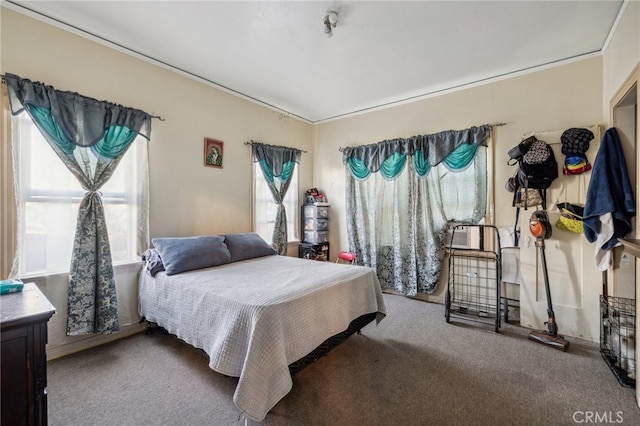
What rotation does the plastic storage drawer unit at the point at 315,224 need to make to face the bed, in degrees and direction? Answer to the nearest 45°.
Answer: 0° — it already faces it

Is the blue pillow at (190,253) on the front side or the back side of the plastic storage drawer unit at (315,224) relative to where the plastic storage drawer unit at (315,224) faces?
on the front side

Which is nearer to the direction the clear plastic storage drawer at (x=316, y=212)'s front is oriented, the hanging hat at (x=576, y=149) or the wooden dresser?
the wooden dresser

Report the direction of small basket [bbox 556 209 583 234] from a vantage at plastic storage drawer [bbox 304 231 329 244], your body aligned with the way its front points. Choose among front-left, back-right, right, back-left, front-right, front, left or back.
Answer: front-left

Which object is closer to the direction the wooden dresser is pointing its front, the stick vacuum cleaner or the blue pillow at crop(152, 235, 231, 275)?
the stick vacuum cleaner

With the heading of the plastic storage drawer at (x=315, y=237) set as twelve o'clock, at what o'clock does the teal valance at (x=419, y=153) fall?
The teal valance is roughly at 10 o'clock from the plastic storage drawer.

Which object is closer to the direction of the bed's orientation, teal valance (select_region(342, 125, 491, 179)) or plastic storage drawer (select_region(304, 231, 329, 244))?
the teal valance
